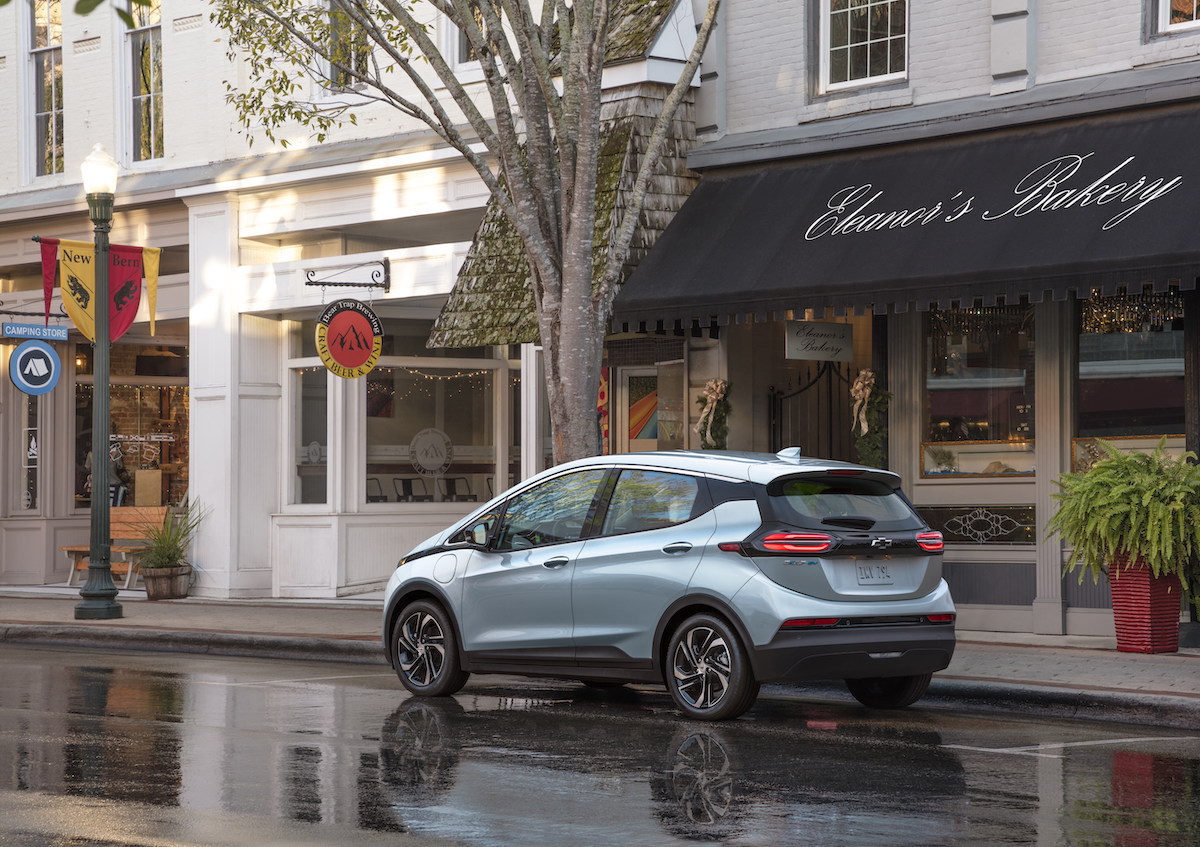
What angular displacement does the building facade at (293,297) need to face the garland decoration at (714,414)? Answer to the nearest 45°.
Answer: approximately 90° to its left

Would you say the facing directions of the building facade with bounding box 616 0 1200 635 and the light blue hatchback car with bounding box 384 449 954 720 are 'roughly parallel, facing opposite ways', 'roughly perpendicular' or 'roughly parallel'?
roughly perpendicular

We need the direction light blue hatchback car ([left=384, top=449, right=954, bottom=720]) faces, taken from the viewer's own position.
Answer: facing away from the viewer and to the left of the viewer

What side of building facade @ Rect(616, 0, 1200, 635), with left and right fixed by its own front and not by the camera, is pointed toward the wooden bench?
right

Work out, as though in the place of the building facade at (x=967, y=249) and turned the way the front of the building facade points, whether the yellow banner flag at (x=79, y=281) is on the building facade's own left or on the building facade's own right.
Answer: on the building facade's own right

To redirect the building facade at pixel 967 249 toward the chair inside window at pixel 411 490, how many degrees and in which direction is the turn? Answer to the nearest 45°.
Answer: approximately 90° to its right

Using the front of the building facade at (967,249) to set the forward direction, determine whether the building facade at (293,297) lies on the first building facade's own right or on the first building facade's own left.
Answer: on the first building facade's own right

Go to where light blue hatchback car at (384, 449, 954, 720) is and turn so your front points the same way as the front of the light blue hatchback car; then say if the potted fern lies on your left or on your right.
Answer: on your right

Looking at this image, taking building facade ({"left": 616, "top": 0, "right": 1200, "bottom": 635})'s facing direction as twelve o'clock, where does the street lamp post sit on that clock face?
The street lamp post is roughly at 2 o'clock from the building facade.

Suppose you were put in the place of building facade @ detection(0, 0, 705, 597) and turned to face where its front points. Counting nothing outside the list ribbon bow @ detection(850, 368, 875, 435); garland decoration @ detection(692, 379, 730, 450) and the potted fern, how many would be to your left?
3

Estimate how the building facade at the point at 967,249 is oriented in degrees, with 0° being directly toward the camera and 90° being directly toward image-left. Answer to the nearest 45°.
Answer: approximately 45°
